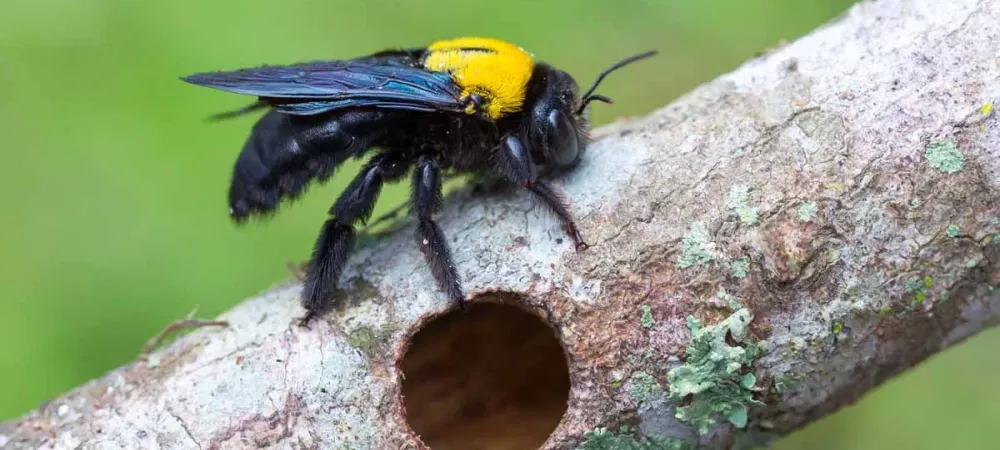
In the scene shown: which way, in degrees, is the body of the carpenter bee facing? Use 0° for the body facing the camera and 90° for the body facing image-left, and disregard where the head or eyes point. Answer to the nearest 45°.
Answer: approximately 270°

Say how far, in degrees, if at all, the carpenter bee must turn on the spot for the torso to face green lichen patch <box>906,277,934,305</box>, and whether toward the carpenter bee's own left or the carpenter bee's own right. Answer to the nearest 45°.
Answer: approximately 45° to the carpenter bee's own right

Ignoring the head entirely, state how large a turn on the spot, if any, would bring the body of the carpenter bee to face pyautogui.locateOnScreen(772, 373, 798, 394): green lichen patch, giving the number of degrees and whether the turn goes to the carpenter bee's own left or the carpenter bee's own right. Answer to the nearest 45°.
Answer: approximately 45° to the carpenter bee's own right

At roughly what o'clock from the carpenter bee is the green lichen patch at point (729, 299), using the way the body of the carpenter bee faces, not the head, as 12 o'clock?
The green lichen patch is roughly at 1 o'clock from the carpenter bee.
